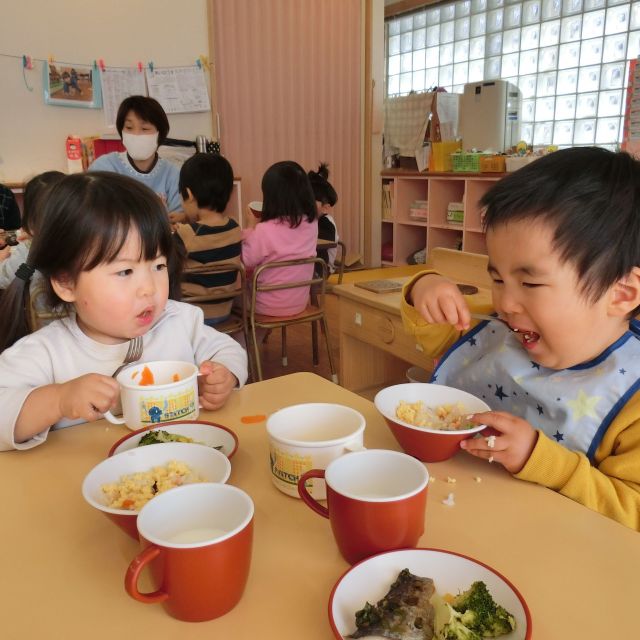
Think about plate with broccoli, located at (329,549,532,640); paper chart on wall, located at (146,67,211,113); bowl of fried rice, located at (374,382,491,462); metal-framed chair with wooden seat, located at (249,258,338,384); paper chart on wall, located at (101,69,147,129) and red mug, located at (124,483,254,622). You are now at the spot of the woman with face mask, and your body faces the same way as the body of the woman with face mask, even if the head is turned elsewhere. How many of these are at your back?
2

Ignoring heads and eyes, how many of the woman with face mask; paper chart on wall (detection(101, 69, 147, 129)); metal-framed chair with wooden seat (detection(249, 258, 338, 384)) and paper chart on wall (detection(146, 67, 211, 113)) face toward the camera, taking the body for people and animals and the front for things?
3

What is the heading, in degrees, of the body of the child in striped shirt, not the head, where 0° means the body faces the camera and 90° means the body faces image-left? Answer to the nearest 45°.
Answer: approximately 135°

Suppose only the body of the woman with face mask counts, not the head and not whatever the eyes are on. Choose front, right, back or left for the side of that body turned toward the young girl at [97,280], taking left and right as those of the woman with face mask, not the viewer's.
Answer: front

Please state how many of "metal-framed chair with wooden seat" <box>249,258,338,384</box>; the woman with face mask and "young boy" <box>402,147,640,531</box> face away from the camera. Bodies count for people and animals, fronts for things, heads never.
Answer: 1

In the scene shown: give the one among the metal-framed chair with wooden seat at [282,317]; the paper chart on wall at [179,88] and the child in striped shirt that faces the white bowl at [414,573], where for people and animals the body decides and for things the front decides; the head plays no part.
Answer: the paper chart on wall

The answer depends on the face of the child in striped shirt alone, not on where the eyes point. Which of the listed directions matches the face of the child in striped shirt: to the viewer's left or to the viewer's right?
to the viewer's left

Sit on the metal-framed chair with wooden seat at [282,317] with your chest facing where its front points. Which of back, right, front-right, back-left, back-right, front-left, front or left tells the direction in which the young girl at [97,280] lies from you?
back

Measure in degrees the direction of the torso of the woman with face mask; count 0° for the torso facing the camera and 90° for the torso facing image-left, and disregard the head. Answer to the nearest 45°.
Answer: approximately 0°
